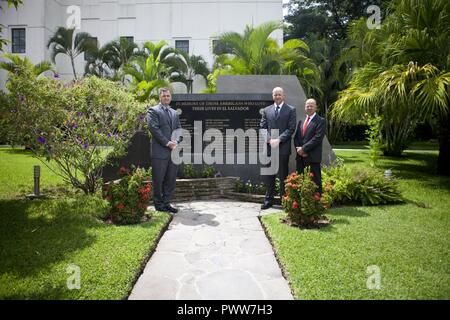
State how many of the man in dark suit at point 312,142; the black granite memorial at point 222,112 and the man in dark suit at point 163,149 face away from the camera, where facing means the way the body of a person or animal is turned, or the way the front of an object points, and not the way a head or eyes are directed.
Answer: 0

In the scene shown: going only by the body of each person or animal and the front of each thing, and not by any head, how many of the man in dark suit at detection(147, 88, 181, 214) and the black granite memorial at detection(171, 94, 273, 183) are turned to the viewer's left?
0

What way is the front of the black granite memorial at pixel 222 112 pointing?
toward the camera

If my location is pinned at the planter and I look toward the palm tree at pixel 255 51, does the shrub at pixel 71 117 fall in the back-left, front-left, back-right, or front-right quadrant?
back-left

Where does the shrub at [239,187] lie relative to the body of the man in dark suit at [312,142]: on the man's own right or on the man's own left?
on the man's own right

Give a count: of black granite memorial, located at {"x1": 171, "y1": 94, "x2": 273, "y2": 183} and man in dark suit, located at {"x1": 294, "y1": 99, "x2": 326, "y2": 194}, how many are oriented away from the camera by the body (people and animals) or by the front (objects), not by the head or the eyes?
0

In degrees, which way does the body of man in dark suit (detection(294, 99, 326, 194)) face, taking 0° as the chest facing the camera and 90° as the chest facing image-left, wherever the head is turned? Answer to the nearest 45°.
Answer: approximately 45°

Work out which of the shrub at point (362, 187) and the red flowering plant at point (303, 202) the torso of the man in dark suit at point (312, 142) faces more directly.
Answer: the red flowering plant

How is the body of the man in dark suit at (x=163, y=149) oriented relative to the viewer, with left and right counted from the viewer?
facing the viewer and to the right of the viewer

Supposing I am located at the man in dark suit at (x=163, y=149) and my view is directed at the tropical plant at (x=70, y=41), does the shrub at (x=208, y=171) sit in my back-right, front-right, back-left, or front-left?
front-right
